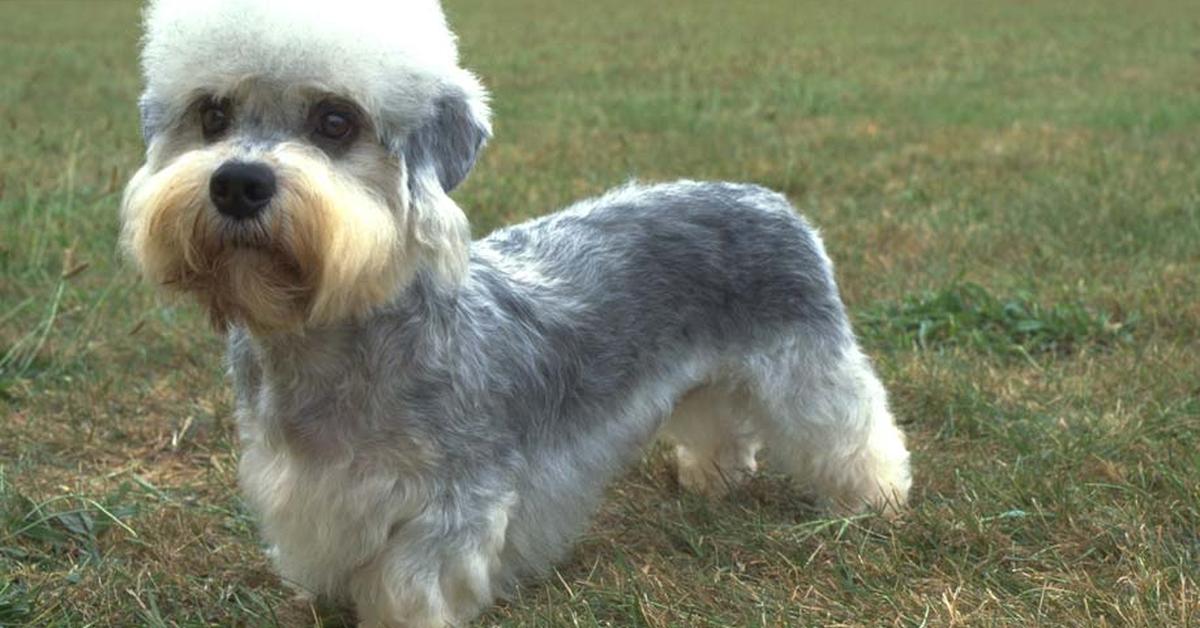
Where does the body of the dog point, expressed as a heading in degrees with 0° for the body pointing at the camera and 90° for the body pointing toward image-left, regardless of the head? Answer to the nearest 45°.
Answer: approximately 45°
